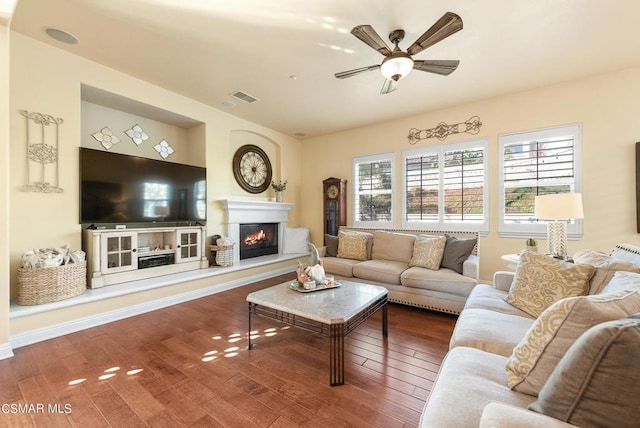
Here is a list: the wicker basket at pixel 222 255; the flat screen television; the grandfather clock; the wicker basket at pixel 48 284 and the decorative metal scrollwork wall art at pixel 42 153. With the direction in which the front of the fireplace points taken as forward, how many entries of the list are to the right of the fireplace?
4

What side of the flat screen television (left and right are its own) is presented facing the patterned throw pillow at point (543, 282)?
front

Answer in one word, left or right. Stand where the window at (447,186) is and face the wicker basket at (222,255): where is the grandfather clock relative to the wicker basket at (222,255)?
right

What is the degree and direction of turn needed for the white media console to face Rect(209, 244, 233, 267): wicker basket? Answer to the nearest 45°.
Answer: approximately 45° to its left

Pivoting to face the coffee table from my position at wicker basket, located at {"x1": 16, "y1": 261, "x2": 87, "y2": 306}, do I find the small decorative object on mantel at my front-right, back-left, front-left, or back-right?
front-left

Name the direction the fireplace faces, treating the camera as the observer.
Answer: facing the viewer and to the right of the viewer

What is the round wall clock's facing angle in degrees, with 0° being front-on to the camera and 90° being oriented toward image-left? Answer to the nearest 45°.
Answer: approximately 315°

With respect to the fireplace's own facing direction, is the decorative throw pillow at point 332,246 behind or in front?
in front

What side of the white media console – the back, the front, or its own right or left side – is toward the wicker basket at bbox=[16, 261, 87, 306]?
right

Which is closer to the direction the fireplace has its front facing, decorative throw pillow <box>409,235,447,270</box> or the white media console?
the decorative throw pillow

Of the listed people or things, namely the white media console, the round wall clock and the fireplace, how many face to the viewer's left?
0

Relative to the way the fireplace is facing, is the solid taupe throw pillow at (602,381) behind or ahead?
ahead
